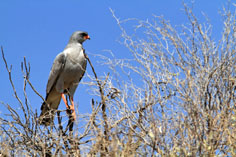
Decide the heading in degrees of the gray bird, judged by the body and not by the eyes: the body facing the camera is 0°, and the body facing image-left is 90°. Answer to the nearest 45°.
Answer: approximately 315°
